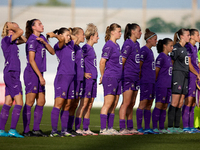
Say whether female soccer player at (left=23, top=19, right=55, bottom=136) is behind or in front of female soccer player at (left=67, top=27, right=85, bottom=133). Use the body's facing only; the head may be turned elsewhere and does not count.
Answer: behind

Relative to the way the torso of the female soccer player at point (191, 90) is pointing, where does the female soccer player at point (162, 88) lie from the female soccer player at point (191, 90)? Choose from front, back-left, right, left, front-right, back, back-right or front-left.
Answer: back-right

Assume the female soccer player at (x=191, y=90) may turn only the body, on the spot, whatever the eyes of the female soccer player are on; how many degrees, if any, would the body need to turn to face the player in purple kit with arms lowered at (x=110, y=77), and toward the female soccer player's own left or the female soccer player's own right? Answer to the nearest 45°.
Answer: approximately 135° to the female soccer player's own right
